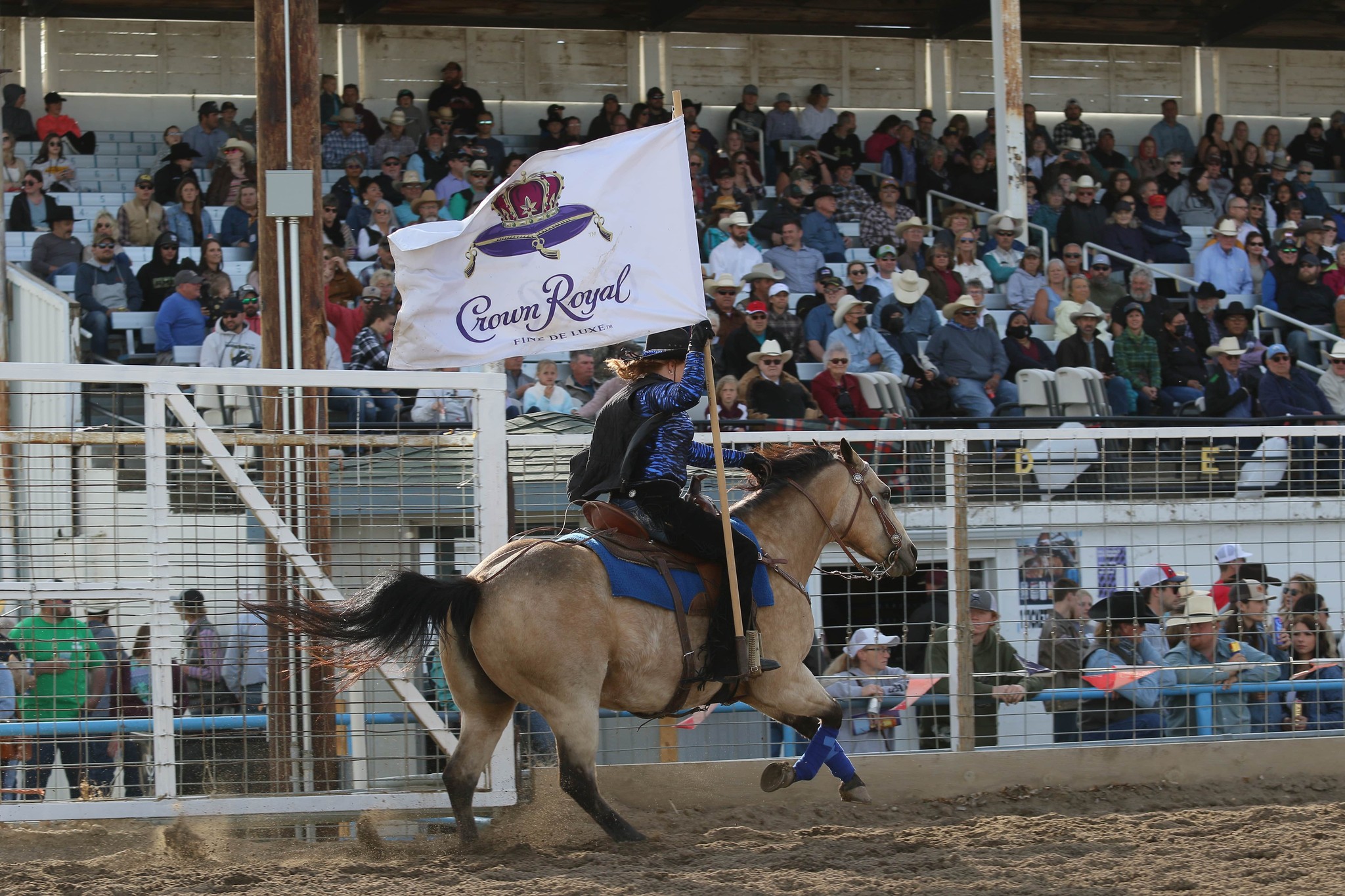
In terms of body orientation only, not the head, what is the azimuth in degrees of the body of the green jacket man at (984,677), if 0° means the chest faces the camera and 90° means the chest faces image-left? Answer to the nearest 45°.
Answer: approximately 0°

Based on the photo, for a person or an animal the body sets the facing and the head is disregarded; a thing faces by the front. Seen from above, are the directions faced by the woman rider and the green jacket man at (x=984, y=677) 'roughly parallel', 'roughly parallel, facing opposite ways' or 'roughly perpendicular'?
roughly perpendicular

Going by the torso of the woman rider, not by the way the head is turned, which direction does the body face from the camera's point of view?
to the viewer's right

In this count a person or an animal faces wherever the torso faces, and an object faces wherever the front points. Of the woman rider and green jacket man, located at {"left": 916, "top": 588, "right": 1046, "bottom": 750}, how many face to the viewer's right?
1

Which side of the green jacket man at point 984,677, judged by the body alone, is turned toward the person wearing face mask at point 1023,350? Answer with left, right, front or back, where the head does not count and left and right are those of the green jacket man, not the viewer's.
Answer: back

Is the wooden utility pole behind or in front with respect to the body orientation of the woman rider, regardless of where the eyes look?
behind

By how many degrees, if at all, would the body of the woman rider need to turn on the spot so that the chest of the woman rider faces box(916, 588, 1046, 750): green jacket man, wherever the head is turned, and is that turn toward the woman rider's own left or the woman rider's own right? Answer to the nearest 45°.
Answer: approximately 45° to the woman rider's own left

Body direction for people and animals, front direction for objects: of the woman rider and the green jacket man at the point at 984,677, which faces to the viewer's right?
the woman rider
